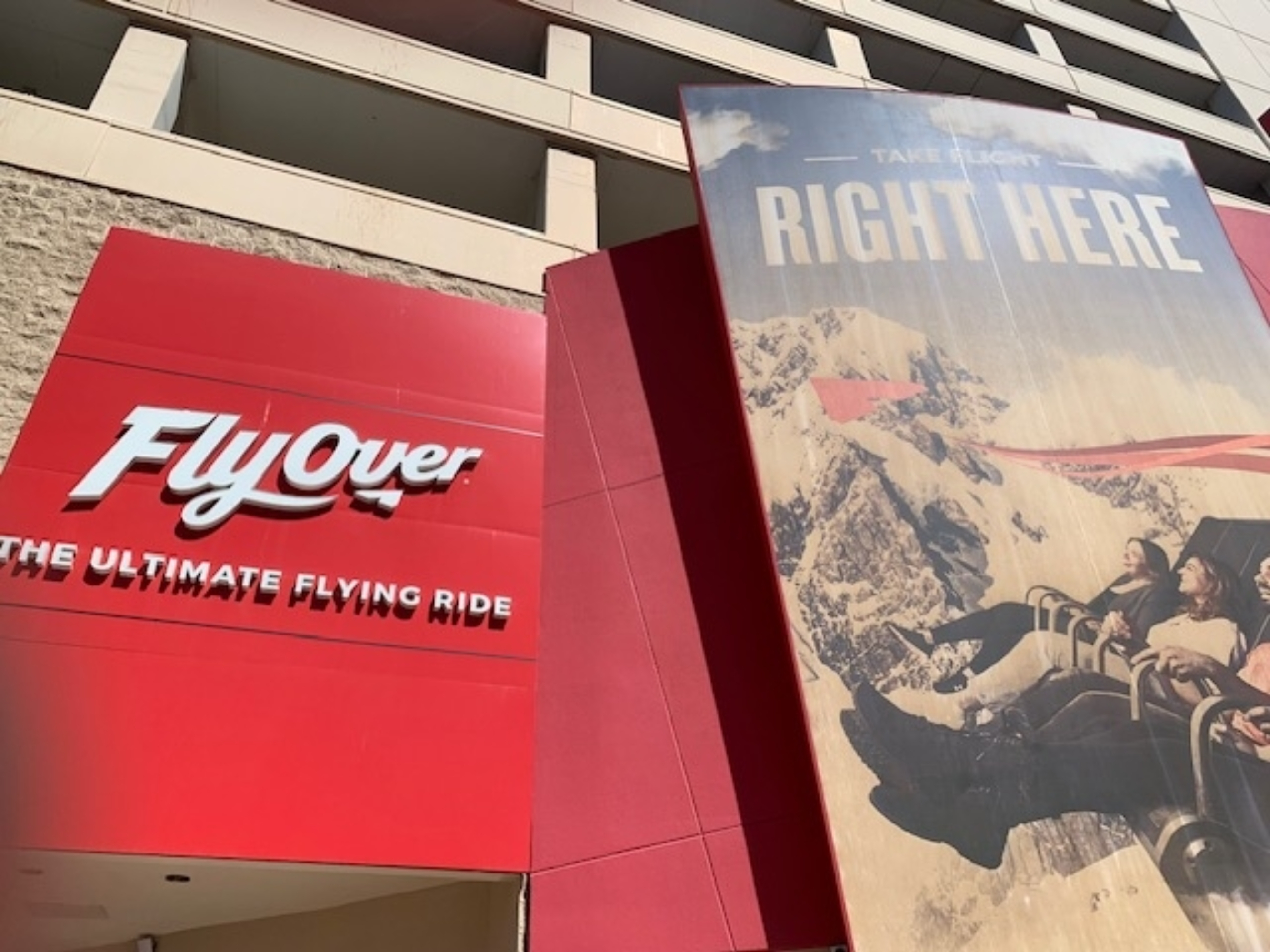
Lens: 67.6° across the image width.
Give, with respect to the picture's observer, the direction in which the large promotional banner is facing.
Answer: facing the viewer

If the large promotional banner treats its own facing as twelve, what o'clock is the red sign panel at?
The red sign panel is roughly at 2 o'clock from the large promotional banner.
